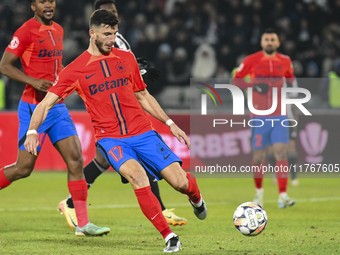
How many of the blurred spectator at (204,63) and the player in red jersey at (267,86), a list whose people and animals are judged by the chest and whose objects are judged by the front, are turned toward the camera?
2

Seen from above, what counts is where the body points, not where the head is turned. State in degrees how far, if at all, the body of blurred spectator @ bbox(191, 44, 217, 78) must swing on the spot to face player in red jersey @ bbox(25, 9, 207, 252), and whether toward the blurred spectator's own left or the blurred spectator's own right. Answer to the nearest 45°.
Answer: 0° — they already face them

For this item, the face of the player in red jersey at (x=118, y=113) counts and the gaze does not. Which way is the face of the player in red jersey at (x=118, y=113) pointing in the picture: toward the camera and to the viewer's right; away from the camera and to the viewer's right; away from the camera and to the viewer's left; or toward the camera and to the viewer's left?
toward the camera and to the viewer's right

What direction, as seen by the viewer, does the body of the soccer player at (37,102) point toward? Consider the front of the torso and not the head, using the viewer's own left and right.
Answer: facing the viewer and to the right of the viewer

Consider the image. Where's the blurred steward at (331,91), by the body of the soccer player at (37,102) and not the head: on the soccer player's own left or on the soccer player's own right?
on the soccer player's own left

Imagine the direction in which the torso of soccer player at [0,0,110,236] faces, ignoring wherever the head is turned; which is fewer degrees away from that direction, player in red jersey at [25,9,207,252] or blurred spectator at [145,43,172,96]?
the player in red jersey

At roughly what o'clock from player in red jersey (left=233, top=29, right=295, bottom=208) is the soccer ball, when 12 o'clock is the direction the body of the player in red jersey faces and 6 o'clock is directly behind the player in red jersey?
The soccer ball is roughly at 12 o'clock from the player in red jersey.

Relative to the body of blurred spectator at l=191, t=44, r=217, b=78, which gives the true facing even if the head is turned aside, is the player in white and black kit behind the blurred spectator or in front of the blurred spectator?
in front

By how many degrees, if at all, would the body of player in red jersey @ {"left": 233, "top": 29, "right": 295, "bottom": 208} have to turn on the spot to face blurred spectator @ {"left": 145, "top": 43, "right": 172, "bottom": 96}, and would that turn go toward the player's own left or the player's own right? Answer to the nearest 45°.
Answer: approximately 135° to the player's own right

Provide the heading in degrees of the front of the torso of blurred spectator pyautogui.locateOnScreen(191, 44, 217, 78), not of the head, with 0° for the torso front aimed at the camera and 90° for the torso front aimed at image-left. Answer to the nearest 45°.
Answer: approximately 0°

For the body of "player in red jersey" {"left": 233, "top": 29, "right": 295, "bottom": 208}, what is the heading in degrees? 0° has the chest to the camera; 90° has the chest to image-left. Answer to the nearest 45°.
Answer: approximately 0°

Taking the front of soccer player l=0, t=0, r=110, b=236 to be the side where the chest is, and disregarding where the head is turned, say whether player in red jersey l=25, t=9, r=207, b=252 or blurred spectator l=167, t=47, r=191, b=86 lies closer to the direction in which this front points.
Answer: the player in red jersey

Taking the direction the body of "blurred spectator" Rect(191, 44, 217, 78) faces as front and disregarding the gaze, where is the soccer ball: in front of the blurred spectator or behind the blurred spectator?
in front

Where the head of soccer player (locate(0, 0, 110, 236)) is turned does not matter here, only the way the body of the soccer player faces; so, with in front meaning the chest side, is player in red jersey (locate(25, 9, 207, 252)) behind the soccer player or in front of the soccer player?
in front
